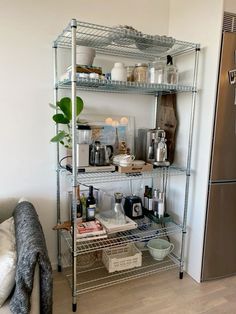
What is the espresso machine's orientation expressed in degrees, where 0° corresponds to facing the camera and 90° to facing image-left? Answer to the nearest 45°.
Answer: approximately 315°
